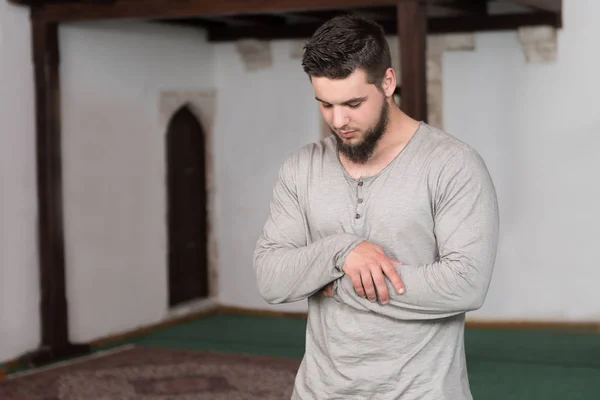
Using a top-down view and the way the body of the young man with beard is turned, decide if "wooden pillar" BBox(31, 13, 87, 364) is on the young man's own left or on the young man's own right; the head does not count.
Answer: on the young man's own right

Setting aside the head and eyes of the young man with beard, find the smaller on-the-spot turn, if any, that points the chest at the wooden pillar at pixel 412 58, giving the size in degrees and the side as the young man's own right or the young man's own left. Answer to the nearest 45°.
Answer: approximately 135° to the young man's own right

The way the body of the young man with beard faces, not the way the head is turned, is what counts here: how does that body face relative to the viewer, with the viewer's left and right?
facing the viewer and to the left of the viewer

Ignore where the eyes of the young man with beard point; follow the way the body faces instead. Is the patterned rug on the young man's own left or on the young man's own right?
on the young man's own right
